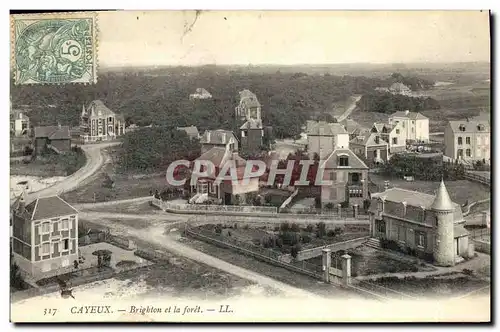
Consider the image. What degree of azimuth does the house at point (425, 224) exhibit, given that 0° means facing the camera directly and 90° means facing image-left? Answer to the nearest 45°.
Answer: approximately 45°

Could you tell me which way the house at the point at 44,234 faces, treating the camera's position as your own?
facing the viewer and to the right of the viewer

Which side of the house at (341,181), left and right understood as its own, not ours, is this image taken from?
front

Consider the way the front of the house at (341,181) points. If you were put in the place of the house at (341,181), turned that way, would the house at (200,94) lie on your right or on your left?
on your right

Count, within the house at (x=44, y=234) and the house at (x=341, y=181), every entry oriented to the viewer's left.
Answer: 0
